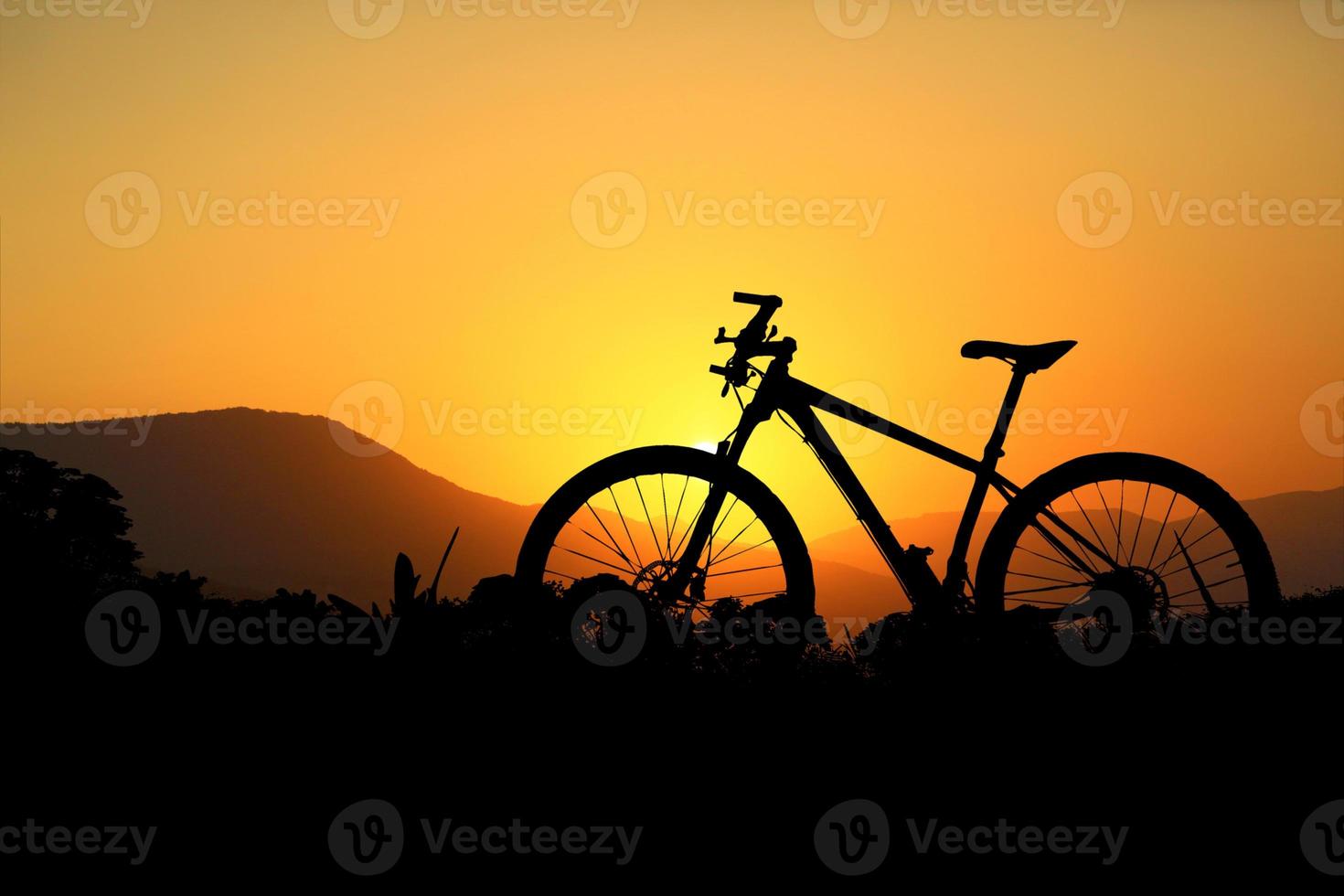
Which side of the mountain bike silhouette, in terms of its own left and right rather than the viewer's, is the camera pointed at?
left
